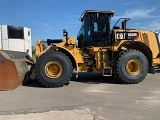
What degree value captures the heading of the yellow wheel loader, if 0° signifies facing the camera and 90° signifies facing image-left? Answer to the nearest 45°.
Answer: approximately 90°
